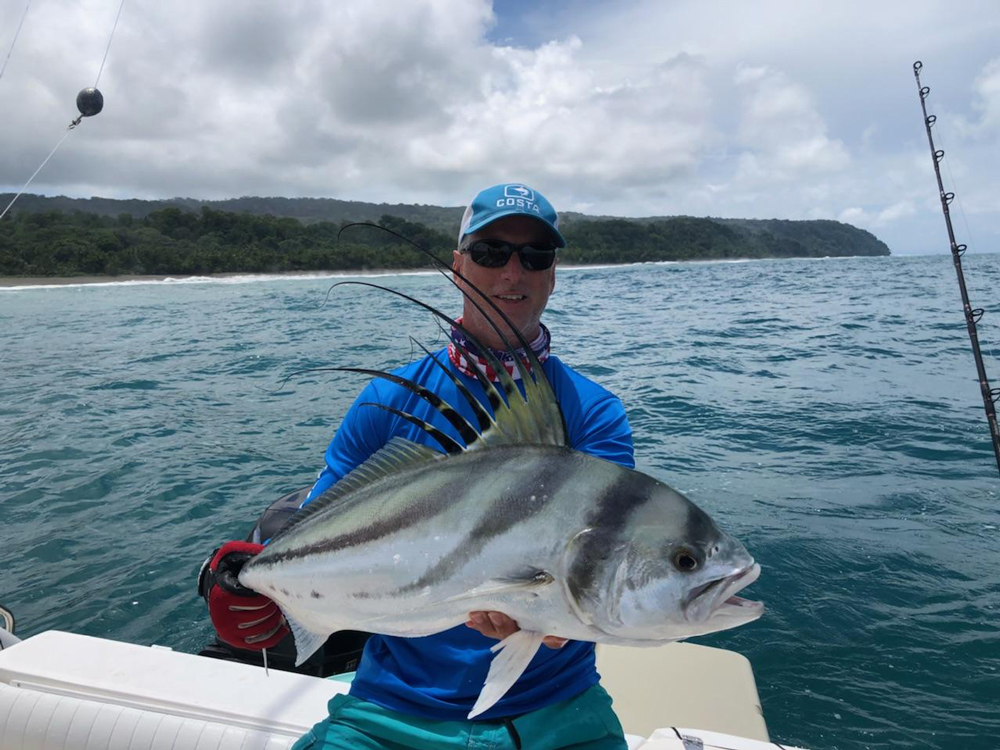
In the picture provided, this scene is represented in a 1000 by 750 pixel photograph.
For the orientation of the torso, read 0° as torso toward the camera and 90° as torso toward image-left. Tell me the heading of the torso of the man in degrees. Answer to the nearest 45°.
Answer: approximately 0°
